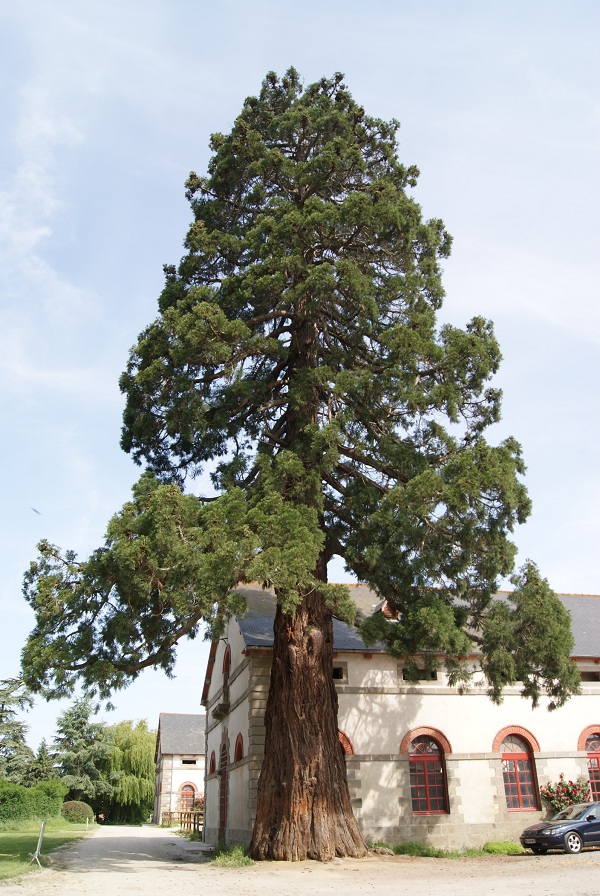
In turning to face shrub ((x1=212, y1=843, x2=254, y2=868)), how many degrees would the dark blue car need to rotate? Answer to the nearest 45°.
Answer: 0° — it already faces it

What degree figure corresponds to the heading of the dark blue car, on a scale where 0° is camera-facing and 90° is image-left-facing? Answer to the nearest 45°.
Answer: approximately 45°

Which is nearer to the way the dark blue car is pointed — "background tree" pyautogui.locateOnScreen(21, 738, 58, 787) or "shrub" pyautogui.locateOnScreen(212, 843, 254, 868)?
the shrub

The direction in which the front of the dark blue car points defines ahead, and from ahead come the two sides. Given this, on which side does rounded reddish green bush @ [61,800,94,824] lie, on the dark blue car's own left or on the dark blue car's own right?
on the dark blue car's own right

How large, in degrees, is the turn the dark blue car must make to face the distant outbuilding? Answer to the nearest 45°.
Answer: approximately 90° to its right

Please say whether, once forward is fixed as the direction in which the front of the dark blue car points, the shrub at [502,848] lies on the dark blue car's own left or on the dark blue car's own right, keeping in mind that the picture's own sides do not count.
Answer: on the dark blue car's own right
